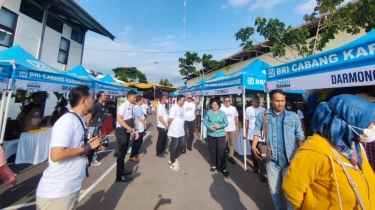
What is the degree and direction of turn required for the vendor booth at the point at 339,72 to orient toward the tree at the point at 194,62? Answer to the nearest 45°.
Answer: approximately 90° to its right

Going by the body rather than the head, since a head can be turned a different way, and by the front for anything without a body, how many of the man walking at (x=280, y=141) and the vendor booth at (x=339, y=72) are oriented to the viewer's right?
0

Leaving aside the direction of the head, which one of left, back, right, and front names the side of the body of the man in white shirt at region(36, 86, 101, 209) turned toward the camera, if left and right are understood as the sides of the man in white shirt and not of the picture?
right

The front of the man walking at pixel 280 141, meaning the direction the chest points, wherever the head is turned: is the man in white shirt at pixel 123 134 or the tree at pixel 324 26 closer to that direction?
the man in white shirt

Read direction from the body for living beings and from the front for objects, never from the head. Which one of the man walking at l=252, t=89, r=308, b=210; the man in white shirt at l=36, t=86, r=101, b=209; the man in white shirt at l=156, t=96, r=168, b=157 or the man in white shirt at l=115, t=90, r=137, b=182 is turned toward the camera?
the man walking
